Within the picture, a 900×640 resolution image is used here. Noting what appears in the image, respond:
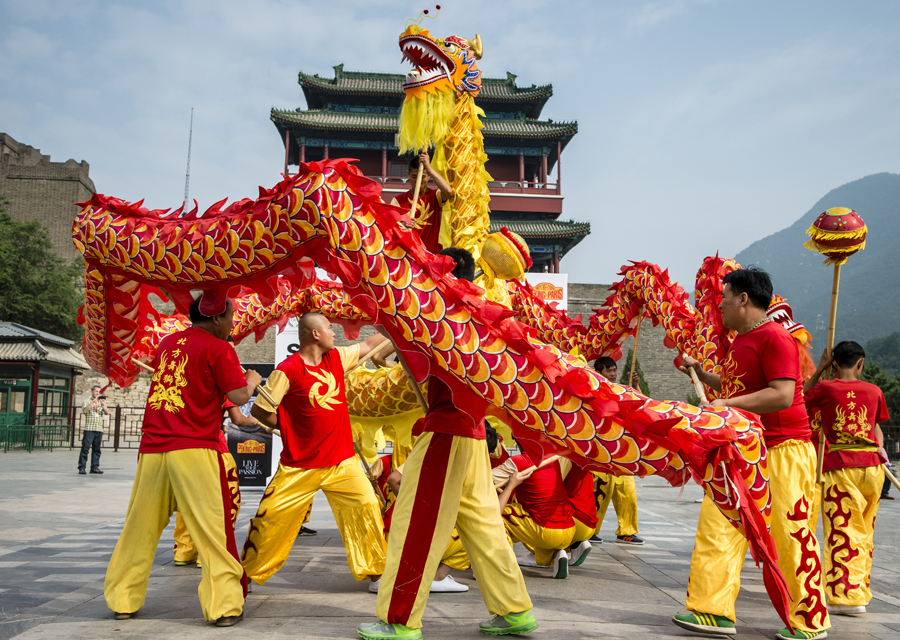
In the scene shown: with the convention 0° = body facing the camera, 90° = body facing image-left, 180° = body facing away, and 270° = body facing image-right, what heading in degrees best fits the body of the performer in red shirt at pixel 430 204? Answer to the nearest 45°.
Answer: approximately 45°

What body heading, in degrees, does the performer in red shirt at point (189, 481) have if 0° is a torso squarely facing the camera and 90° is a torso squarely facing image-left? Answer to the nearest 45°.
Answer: approximately 225°

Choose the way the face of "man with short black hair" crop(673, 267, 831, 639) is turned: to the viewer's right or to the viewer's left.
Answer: to the viewer's left

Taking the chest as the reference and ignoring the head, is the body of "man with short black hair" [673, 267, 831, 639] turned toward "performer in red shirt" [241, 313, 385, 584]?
yes

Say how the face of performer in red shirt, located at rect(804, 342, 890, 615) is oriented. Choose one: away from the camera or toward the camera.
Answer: away from the camera

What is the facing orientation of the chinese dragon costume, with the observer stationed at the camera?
facing to the left of the viewer
